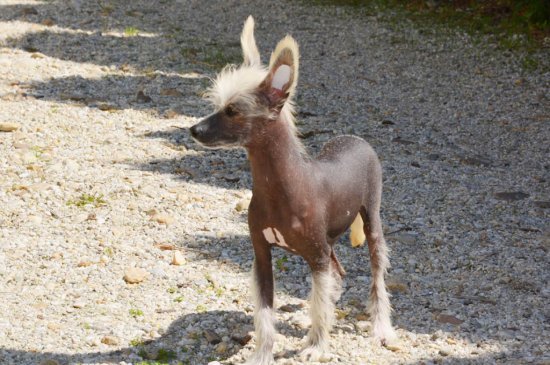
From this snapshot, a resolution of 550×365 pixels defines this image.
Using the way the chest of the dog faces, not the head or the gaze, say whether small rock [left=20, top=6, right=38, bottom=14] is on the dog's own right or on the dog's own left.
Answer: on the dog's own right

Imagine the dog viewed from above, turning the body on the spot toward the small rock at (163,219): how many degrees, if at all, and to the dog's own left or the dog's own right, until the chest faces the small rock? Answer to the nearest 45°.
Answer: approximately 90° to the dog's own right

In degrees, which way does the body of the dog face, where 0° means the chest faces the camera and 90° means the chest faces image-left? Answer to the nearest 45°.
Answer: approximately 45°

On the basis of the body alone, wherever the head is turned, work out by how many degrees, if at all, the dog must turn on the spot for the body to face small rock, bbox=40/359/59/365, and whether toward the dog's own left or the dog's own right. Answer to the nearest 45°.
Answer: approximately 45° to the dog's own right

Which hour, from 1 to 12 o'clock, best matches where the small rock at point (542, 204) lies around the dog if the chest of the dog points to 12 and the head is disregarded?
The small rock is roughly at 6 o'clock from the dog.

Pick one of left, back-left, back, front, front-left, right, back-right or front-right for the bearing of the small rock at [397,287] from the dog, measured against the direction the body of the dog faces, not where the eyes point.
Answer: back

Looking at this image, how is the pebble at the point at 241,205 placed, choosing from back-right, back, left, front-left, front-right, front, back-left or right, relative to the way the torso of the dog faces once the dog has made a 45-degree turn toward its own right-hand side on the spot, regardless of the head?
right

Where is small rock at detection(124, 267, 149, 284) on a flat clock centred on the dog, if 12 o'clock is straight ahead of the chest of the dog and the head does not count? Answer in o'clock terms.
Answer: The small rock is roughly at 3 o'clock from the dog.

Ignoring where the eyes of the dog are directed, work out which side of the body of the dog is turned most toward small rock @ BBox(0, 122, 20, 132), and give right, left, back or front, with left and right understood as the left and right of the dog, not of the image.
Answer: right

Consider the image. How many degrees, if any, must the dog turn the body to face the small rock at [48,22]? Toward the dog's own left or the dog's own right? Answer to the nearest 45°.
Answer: approximately 90° to the dog's own right

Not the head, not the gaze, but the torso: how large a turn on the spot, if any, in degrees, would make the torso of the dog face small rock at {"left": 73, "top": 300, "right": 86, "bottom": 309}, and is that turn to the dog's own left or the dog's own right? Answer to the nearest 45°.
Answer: approximately 45° to the dog's own right

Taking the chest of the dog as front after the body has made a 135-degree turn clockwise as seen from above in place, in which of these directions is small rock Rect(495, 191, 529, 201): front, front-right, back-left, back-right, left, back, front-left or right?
front-right

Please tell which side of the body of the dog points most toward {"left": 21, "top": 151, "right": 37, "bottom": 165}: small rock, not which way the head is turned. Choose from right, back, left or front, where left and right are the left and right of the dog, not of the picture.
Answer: right

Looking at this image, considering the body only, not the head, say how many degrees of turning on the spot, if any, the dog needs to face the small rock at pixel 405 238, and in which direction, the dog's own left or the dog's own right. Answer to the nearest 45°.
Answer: approximately 180°
